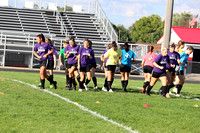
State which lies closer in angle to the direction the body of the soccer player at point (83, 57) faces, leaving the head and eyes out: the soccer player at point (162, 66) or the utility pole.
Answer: the soccer player

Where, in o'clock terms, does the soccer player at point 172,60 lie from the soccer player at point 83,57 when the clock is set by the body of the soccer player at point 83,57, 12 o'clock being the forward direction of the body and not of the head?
the soccer player at point 172,60 is roughly at 9 o'clock from the soccer player at point 83,57.

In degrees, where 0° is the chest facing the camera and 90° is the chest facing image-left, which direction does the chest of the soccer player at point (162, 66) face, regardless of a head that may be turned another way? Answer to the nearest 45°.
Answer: approximately 315°

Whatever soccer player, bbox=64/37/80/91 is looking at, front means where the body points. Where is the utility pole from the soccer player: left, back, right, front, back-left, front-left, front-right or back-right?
back-left

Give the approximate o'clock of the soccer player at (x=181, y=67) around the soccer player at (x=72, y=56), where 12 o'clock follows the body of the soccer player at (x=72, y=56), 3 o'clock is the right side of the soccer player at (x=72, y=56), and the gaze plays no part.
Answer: the soccer player at (x=181, y=67) is roughly at 9 o'clock from the soccer player at (x=72, y=56).

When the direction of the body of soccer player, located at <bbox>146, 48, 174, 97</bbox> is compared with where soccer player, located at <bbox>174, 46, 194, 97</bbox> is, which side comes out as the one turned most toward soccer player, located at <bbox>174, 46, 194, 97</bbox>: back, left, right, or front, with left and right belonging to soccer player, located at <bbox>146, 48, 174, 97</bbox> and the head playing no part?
left
